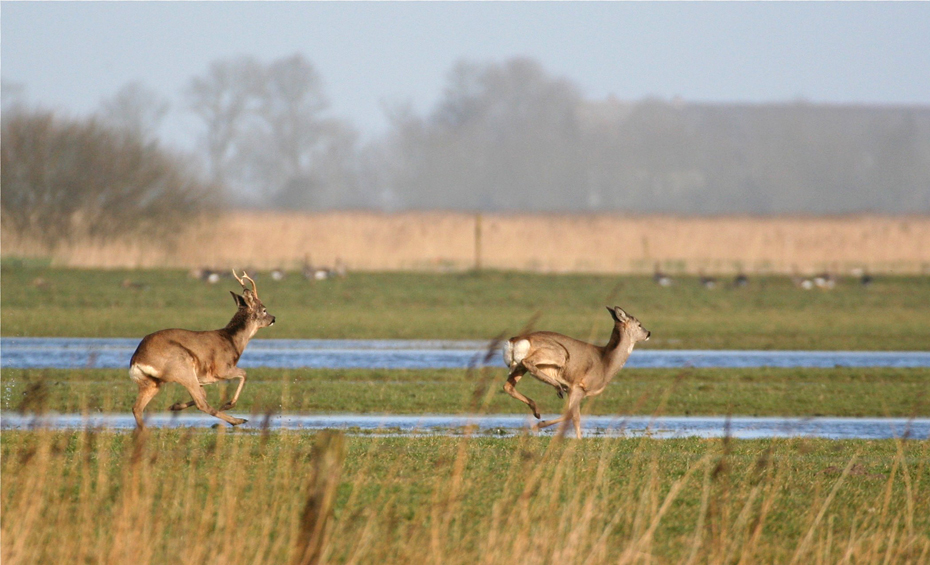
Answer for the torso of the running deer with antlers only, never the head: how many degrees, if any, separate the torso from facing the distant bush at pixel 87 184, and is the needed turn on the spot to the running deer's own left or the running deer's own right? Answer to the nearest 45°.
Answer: approximately 90° to the running deer's own left

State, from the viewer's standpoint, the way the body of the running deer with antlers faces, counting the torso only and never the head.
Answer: to the viewer's right
